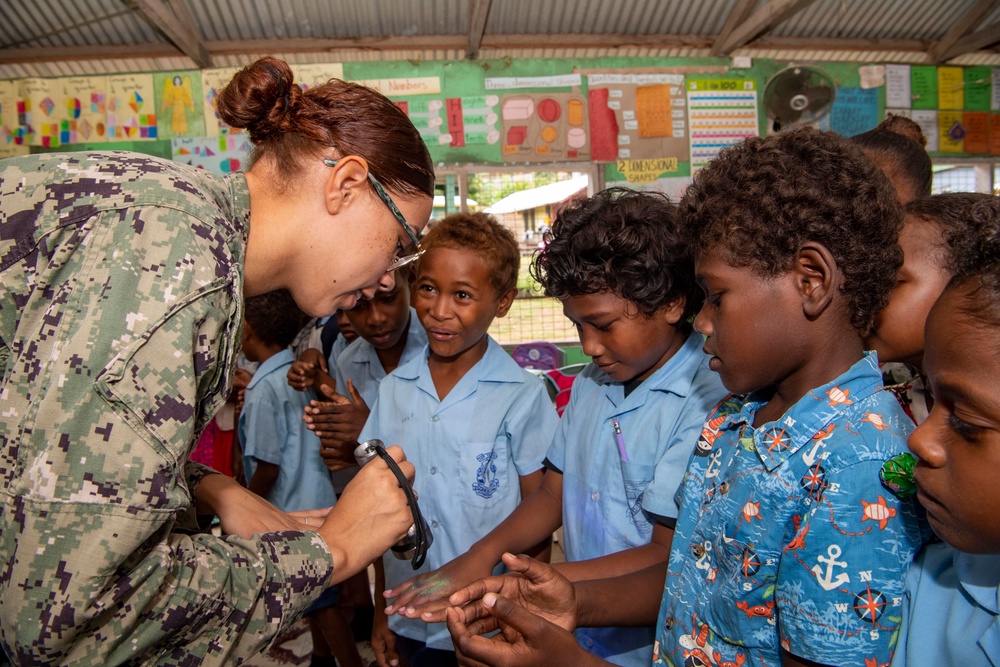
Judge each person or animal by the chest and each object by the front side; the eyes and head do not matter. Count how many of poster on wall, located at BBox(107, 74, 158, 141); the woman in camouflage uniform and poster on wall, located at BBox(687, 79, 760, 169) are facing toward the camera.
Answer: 2

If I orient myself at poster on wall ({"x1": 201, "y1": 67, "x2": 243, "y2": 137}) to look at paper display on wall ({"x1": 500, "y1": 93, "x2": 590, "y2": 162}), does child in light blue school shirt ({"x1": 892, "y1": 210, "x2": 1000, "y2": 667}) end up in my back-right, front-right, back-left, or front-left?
front-right

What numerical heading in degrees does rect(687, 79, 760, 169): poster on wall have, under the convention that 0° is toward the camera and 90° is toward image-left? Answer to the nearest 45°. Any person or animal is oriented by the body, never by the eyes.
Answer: approximately 0°

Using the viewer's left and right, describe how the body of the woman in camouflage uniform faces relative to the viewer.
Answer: facing to the right of the viewer

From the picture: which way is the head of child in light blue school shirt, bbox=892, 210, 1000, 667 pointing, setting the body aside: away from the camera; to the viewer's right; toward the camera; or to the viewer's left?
to the viewer's left

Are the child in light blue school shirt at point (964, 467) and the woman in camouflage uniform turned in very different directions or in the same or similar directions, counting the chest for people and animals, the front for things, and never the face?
very different directions

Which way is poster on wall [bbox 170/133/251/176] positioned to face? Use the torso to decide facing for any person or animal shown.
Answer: toward the camera

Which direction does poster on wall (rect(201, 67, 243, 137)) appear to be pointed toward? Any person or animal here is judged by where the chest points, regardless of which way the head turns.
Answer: toward the camera

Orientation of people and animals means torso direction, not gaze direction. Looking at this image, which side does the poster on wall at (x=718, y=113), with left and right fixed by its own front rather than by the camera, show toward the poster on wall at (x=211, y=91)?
right

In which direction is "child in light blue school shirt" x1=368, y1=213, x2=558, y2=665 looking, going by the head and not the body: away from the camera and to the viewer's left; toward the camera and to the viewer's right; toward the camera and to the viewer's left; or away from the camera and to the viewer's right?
toward the camera and to the viewer's left

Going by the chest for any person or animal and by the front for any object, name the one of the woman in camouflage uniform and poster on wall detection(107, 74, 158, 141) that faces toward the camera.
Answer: the poster on wall

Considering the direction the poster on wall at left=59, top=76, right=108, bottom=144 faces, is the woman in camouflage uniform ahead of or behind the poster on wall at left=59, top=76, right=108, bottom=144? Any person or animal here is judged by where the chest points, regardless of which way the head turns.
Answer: ahead

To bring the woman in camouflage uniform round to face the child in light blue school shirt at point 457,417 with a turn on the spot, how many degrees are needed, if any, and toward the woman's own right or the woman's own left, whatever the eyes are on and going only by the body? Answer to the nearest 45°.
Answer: approximately 45° to the woman's own left

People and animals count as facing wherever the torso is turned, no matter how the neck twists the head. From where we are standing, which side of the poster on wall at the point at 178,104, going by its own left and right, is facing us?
front

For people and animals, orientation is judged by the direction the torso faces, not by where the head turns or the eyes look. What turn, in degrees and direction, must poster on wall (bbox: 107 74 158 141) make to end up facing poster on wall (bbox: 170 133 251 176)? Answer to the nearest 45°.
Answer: approximately 45° to its left

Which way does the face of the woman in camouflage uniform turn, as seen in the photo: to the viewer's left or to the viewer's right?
to the viewer's right
